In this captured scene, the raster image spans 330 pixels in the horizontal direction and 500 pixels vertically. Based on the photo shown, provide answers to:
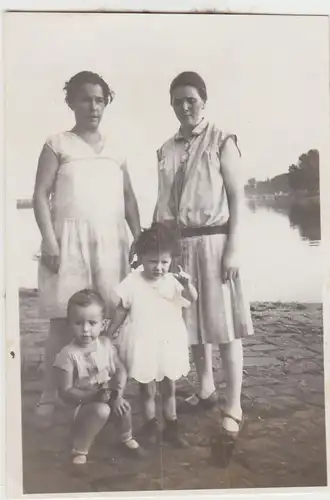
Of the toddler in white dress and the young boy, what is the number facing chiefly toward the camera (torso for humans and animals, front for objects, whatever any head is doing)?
2

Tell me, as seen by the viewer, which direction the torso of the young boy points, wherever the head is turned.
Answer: toward the camera
